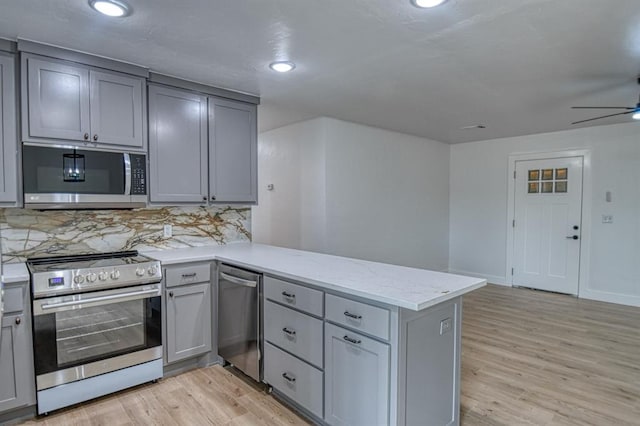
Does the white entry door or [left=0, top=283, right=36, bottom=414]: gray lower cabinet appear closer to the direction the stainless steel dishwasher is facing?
the gray lower cabinet

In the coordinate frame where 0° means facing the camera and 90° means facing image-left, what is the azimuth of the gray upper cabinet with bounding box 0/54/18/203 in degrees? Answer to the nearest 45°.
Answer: approximately 0°

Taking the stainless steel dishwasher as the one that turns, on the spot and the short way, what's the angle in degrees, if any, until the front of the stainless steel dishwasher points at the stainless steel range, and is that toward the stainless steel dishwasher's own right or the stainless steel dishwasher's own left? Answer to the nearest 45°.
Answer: approximately 45° to the stainless steel dishwasher's own right

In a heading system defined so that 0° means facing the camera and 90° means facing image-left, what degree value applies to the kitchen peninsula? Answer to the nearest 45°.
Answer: approximately 45°

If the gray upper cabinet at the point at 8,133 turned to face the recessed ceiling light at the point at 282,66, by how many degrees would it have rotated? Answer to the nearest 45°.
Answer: approximately 45° to its left

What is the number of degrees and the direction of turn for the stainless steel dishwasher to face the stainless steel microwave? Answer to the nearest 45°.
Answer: approximately 45° to its right
